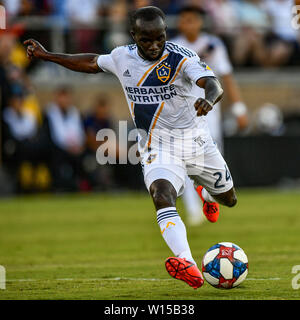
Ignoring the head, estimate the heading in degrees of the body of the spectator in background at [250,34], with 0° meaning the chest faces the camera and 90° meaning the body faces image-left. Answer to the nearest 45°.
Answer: approximately 0°

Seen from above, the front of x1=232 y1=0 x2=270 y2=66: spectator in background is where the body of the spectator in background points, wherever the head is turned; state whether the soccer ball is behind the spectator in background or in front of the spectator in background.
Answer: in front

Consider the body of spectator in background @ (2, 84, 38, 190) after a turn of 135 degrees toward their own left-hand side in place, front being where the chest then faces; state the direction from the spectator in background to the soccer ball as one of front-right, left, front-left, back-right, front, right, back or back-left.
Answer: back-right

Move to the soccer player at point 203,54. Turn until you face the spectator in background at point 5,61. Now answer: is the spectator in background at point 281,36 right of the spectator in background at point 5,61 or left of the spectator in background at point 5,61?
right

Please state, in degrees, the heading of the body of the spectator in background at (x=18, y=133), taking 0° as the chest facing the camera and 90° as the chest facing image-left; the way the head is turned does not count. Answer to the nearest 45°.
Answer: approximately 0°

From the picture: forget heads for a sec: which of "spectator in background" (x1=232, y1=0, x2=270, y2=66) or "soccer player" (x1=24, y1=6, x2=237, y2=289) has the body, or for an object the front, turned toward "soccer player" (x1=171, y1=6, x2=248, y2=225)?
the spectator in background

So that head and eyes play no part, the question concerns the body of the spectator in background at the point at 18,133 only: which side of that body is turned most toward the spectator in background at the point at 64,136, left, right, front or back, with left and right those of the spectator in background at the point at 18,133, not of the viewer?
left

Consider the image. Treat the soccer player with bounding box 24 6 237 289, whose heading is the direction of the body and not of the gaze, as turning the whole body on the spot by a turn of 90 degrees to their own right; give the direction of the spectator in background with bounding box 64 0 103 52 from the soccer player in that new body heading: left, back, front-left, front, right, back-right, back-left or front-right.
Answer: right
